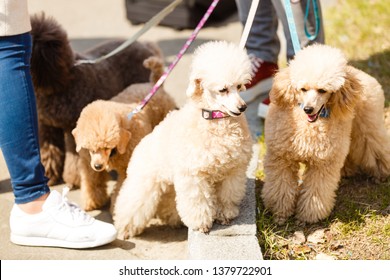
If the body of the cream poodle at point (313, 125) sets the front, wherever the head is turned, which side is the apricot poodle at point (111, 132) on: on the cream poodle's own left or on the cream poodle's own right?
on the cream poodle's own right

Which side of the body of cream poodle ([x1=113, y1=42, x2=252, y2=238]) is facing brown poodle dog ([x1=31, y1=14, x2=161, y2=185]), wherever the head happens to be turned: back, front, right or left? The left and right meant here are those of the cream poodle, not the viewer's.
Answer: back

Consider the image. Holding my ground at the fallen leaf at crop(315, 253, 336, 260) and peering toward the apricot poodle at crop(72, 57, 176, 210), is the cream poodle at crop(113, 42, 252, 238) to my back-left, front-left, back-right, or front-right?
front-left

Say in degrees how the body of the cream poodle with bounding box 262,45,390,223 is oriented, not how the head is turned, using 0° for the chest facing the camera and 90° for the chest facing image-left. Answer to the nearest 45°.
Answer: approximately 45°

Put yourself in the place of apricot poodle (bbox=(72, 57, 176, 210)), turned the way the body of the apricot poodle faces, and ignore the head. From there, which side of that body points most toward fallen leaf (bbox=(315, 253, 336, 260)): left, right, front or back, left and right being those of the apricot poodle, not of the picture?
left

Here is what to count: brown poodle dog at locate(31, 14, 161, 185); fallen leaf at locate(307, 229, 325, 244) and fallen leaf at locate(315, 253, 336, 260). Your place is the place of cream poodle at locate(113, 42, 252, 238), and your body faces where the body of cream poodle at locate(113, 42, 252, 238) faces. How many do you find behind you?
1

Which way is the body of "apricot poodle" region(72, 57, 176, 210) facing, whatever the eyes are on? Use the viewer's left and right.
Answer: facing the viewer and to the left of the viewer

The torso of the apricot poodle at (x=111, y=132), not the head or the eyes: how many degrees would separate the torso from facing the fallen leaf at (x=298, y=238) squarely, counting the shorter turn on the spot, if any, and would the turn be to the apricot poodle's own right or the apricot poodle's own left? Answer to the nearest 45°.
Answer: approximately 90° to the apricot poodle's own left

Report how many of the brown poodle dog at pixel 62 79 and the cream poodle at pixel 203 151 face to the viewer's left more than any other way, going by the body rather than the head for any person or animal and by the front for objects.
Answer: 1

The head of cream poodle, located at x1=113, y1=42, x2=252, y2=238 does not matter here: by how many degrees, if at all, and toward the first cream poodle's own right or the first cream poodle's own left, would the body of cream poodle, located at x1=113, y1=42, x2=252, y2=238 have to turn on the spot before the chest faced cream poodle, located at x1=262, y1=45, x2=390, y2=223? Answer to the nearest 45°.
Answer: approximately 45° to the first cream poodle's own left

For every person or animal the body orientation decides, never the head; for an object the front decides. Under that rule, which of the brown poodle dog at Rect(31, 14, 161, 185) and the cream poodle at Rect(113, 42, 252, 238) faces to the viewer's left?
the brown poodle dog

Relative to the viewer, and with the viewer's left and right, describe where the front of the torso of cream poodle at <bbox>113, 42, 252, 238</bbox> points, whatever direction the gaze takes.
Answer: facing the viewer and to the right of the viewer

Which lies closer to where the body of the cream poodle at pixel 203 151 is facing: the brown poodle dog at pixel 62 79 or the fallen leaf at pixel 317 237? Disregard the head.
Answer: the fallen leaf
